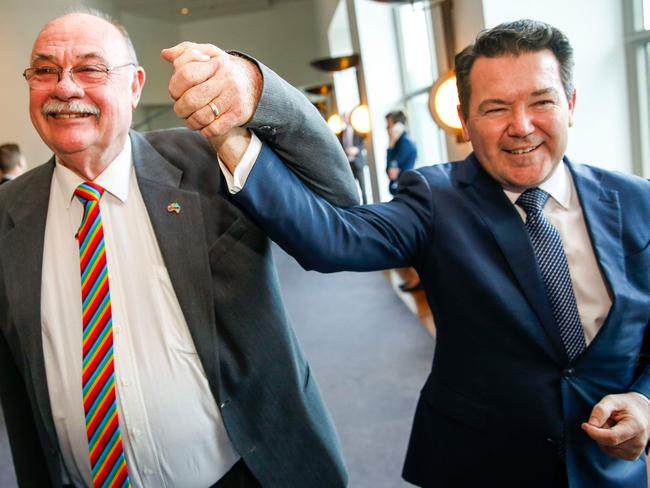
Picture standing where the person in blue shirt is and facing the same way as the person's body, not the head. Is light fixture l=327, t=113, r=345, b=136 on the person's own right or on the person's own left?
on the person's own right

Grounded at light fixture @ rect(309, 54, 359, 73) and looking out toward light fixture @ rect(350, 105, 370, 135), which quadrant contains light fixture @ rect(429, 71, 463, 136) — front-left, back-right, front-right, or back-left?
back-right

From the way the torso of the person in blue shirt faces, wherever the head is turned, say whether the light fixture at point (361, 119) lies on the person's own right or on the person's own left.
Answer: on the person's own right

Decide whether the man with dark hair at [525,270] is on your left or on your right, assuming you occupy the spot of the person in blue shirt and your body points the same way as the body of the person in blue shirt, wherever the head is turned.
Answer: on your left

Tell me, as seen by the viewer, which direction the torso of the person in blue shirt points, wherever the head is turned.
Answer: to the viewer's left

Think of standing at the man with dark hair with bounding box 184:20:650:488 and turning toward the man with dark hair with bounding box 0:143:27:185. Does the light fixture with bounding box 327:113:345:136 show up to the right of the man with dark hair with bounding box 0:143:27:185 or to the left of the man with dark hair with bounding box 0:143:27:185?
right

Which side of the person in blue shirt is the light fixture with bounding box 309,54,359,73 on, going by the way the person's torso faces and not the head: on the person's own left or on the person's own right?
on the person's own right
